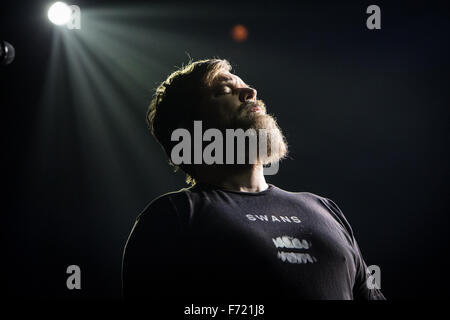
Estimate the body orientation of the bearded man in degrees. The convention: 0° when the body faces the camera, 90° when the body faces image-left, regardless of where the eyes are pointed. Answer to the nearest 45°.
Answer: approximately 315°

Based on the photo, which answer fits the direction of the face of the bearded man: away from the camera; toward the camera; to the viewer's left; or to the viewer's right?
to the viewer's right
